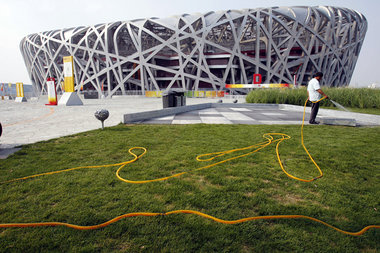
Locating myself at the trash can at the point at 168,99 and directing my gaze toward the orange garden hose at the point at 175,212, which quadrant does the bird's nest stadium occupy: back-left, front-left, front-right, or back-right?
back-left

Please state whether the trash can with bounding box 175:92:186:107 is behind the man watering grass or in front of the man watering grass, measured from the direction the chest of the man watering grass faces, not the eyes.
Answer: behind

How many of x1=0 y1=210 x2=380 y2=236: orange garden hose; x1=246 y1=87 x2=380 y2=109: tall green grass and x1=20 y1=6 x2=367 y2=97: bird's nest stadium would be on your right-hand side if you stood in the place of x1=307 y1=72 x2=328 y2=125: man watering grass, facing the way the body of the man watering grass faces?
1

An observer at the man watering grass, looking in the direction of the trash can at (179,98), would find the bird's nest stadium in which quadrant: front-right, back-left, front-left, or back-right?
front-right

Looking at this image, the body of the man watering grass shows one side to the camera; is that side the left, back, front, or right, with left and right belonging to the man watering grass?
right

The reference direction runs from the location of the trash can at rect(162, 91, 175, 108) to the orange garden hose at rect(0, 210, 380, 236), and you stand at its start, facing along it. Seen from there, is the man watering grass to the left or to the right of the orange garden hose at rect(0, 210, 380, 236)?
left

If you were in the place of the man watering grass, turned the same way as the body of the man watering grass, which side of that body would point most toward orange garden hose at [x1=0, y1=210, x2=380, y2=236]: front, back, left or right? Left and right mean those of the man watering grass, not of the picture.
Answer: right

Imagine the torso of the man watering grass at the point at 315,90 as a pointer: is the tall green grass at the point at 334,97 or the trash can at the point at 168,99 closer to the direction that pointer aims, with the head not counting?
the tall green grass

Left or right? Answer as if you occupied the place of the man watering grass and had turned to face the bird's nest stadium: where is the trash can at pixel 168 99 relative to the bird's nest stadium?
left

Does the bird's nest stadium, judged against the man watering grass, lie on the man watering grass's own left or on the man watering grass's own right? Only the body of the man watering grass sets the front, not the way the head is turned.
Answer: on the man watering grass's own left

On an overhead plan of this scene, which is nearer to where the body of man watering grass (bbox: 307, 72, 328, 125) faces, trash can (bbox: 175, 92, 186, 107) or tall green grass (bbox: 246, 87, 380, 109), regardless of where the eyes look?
the tall green grass

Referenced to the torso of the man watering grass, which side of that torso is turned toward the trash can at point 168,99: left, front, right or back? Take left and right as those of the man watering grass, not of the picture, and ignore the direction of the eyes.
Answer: back

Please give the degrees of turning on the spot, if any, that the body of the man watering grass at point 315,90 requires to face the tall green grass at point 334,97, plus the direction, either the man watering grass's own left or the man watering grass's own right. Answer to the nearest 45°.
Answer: approximately 90° to the man watering grass's own left
